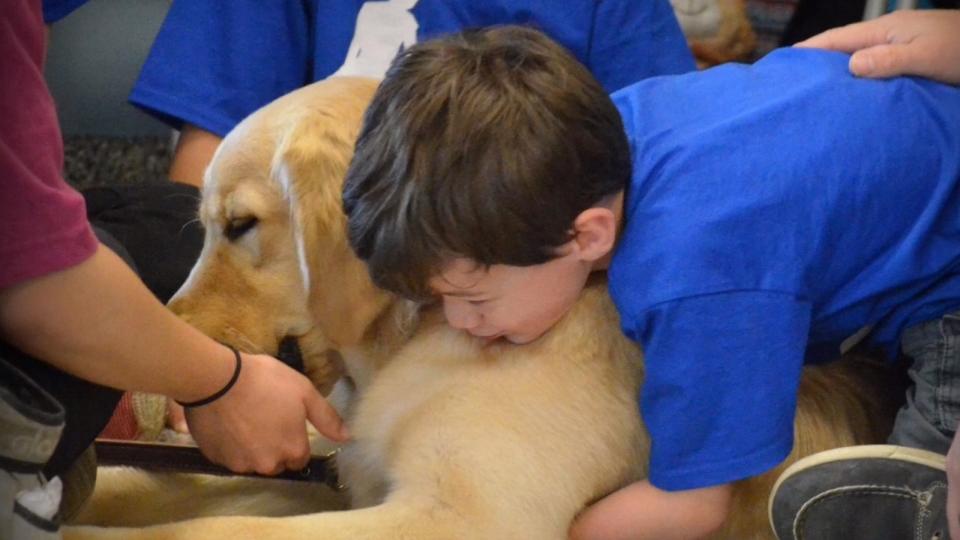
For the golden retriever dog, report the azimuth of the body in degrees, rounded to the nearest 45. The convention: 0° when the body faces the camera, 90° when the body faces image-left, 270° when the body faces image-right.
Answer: approximately 90°

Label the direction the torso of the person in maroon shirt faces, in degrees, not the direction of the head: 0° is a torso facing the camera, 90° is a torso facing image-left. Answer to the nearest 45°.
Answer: approximately 270°

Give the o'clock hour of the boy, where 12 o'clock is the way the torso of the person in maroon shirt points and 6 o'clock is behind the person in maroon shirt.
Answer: The boy is roughly at 12 o'clock from the person in maroon shirt.

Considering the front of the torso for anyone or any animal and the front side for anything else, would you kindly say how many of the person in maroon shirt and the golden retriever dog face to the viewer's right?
1

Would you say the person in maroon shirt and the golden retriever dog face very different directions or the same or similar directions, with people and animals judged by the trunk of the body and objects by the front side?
very different directions
